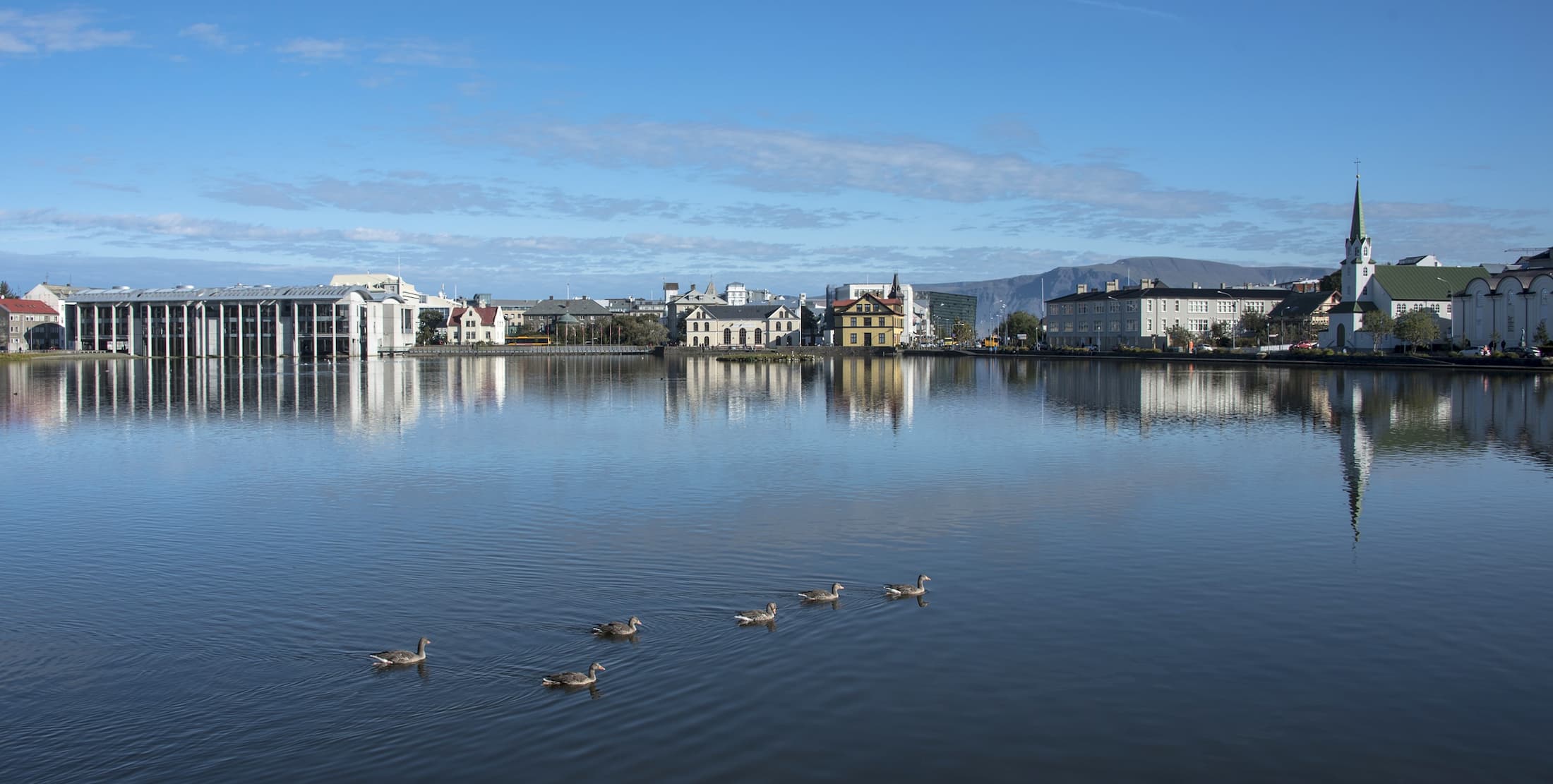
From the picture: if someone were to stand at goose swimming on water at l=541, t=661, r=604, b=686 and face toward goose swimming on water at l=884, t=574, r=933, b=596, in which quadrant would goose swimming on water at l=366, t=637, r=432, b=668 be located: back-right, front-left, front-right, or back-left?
back-left

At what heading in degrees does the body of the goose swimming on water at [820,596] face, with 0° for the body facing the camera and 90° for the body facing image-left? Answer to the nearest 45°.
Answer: approximately 270°

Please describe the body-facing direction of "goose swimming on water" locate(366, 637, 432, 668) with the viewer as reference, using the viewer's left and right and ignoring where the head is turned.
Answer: facing to the right of the viewer

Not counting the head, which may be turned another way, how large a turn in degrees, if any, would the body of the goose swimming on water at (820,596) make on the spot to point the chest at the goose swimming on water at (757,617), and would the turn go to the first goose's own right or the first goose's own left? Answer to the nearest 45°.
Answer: approximately 135° to the first goose's own right

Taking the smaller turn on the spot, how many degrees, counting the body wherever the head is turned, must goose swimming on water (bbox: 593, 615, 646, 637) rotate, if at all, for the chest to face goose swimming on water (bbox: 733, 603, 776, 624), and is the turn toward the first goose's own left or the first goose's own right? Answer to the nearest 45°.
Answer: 0° — it already faces it

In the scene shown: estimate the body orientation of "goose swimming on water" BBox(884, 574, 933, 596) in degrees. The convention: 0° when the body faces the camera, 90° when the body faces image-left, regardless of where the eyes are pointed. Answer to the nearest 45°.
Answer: approximately 270°

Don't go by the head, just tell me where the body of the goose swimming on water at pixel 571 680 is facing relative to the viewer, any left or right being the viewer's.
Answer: facing to the right of the viewer

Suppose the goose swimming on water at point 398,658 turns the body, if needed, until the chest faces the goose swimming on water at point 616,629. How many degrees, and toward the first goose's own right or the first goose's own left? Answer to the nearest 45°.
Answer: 0° — it already faces it

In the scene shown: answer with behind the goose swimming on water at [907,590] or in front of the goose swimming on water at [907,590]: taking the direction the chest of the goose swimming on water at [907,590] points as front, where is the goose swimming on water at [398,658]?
behind

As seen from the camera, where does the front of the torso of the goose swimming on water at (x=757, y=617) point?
to the viewer's right

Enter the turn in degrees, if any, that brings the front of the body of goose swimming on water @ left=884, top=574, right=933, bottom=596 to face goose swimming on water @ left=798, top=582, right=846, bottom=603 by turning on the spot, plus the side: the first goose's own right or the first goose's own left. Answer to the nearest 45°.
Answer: approximately 135° to the first goose's own right

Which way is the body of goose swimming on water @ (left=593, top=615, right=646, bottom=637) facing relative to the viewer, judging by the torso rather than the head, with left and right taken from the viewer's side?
facing to the right of the viewer
